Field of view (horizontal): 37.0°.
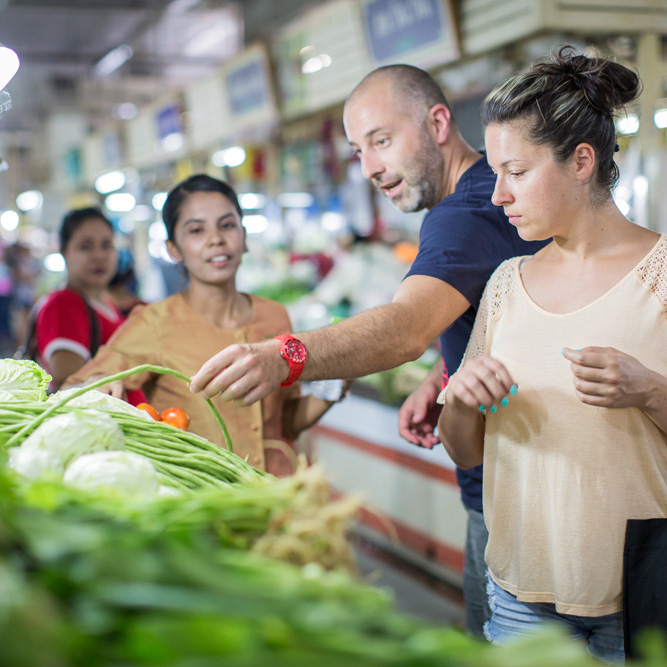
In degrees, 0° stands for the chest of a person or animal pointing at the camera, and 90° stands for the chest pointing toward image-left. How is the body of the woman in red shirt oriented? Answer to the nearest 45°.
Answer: approximately 315°

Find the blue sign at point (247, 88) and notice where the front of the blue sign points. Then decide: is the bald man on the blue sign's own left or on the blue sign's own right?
on the blue sign's own left

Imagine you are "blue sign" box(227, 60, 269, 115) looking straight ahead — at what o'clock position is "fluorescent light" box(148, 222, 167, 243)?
The fluorescent light is roughly at 4 o'clock from the blue sign.

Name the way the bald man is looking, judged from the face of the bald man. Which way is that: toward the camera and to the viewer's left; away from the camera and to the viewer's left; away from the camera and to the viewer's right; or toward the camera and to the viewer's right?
toward the camera and to the viewer's left

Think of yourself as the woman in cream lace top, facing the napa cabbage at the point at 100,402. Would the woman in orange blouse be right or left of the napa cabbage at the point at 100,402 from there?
right

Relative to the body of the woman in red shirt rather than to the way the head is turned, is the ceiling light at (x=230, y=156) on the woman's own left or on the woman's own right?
on the woman's own left

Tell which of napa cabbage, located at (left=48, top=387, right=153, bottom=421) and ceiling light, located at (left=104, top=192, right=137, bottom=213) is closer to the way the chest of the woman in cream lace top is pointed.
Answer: the napa cabbage

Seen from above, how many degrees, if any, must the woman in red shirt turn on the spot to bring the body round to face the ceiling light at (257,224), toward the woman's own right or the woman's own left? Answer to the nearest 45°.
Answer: approximately 135° to the woman's own left
